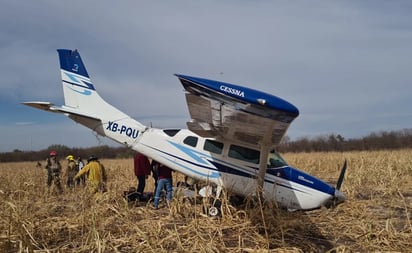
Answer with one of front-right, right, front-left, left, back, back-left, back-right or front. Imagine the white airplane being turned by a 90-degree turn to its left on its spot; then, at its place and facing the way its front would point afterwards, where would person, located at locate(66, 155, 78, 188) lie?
front-left

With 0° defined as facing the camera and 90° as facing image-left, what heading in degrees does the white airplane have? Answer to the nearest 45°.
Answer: approximately 270°

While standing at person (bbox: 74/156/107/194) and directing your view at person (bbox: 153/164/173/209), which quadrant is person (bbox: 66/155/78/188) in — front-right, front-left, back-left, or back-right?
back-left

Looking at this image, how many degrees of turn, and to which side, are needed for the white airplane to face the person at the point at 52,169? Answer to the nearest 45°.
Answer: approximately 135° to its left

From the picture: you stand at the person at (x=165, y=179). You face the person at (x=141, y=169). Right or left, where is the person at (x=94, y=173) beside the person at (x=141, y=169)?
left
